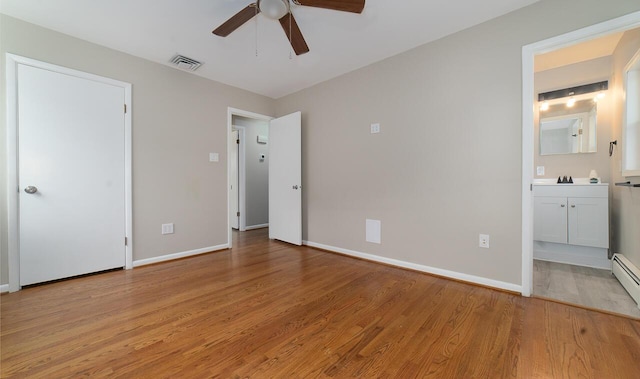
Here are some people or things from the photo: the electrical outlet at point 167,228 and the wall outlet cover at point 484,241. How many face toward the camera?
2

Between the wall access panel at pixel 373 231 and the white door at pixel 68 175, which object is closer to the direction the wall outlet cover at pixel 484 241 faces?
the white door

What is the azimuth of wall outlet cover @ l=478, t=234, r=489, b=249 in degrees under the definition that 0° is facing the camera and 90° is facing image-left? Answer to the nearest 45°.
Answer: approximately 0°

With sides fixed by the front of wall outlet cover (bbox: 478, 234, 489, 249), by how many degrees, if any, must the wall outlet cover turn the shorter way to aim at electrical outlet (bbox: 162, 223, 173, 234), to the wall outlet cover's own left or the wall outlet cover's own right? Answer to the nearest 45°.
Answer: approximately 90° to the wall outlet cover's own right

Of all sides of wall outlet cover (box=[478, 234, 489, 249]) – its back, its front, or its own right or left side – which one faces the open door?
right

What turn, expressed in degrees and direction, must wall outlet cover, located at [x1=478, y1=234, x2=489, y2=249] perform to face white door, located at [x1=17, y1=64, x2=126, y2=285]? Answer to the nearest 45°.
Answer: approximately 45° to its right

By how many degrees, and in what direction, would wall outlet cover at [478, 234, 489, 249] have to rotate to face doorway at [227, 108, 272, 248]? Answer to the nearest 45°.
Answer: approximately 90° to its right

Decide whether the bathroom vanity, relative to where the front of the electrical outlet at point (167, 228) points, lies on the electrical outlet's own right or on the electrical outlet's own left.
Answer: on the electrical outlet's own left

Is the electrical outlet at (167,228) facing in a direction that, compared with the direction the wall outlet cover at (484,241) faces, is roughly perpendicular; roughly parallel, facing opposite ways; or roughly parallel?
roughly perpendicular

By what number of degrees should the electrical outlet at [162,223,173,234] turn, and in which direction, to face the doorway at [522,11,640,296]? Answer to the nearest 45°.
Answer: approximately 45° to its left

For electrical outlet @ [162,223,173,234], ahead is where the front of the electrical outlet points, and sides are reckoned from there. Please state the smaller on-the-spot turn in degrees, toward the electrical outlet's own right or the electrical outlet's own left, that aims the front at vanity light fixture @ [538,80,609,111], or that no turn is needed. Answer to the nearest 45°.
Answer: approximately 45° to the electrical outlet's own left

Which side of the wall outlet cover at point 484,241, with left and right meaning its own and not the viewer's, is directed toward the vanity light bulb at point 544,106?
back

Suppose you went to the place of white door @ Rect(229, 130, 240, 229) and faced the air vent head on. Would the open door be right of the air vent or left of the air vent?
left

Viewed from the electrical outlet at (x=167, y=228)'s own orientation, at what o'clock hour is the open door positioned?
The open door is roughly at 9 o'clock from the electrical outlet.

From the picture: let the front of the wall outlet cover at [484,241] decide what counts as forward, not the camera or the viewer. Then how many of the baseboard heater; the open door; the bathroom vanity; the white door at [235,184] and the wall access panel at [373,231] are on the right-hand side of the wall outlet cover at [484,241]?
3
